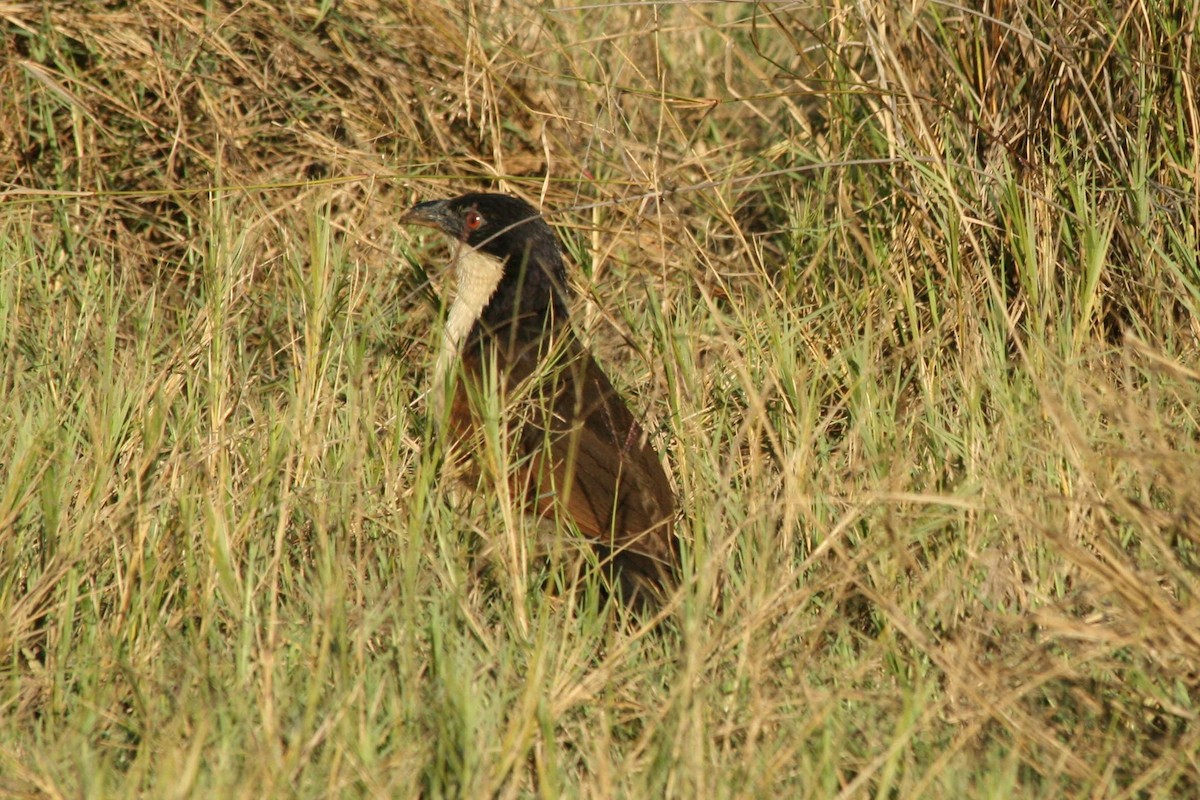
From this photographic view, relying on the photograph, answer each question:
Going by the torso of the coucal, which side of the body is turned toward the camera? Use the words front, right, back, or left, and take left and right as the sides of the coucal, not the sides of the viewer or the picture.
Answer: left

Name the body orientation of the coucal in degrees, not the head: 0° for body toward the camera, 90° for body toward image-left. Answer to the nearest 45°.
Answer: approximately 90°
